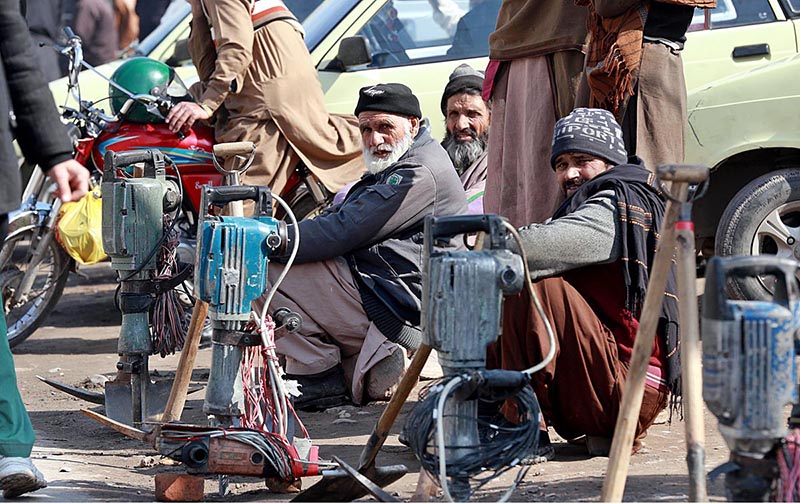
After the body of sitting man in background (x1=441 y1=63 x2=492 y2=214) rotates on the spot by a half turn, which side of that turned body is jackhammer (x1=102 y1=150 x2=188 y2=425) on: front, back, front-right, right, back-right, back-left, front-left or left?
back

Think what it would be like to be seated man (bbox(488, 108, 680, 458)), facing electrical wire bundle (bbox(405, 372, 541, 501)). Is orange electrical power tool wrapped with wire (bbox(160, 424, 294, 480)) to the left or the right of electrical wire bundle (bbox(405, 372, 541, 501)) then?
right

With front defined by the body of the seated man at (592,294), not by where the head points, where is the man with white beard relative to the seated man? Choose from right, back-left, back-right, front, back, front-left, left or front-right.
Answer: right

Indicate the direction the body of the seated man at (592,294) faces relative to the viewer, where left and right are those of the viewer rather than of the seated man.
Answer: facing the viewer and to the left of the viewer

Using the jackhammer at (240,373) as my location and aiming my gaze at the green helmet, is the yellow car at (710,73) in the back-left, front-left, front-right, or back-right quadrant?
front-right

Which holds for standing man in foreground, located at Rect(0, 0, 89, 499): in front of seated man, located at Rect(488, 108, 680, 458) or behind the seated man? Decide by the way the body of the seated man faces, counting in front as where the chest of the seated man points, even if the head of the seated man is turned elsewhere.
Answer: in front

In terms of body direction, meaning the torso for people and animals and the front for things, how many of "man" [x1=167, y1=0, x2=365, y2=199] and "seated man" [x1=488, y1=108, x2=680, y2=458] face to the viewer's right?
0

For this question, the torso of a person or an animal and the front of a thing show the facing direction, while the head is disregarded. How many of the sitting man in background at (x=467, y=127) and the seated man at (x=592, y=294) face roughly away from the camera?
0

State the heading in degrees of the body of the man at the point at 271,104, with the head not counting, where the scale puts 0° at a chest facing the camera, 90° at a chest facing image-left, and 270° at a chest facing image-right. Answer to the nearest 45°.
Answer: approximately 90°
